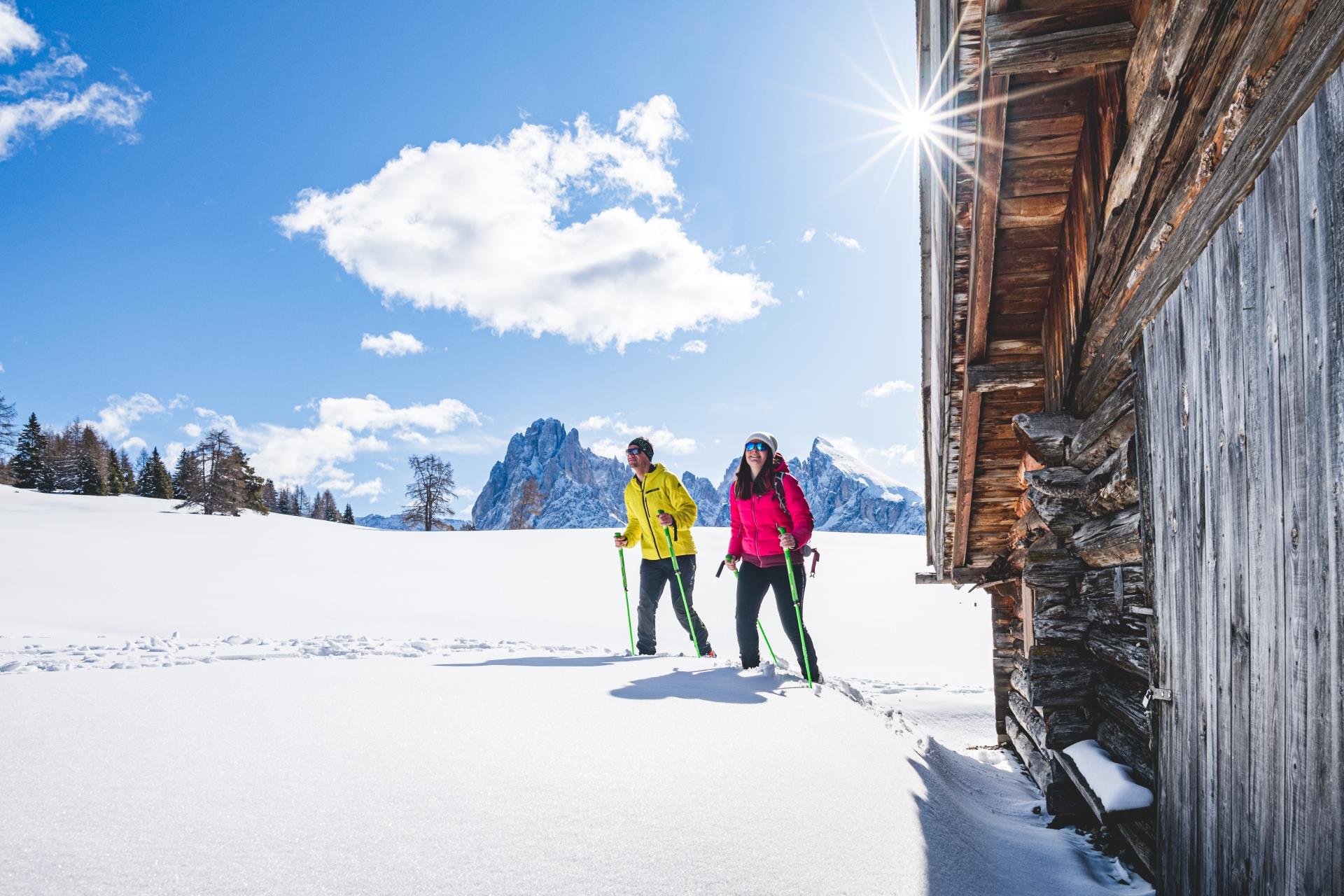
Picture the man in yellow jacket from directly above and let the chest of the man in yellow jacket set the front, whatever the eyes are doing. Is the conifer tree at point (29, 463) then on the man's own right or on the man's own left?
on the man's own right

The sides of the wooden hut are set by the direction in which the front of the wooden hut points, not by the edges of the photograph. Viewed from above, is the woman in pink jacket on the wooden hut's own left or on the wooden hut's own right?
on the wooden hut's own right

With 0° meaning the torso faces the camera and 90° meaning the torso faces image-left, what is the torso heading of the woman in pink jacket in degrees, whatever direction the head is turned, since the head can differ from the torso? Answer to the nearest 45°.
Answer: approximately 45°

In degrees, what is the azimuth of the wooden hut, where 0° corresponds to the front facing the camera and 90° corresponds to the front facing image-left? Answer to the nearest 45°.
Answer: approximately 45°

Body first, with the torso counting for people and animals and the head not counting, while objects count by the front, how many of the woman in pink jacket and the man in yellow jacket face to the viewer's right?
0

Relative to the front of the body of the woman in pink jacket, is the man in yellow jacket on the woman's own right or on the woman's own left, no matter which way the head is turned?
on the woman's own right
